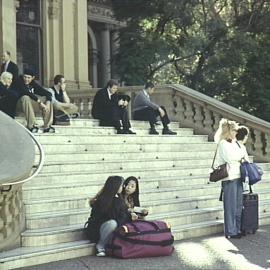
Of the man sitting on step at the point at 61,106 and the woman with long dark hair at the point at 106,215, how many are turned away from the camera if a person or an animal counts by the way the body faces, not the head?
0

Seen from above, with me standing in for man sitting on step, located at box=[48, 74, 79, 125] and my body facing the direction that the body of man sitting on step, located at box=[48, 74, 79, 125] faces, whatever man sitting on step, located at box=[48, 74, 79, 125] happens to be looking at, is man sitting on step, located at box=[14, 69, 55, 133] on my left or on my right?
on my right

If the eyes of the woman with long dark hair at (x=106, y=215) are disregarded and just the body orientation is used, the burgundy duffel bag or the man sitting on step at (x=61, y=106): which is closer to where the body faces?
the burgundy duffel bag

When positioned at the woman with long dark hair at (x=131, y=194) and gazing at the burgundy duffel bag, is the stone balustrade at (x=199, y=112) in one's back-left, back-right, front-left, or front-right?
back-left

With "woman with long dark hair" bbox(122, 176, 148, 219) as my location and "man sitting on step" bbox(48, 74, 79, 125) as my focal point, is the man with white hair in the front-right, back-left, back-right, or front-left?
front-left

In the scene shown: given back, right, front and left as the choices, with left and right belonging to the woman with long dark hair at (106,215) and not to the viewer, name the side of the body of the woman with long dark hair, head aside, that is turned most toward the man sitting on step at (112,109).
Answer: left

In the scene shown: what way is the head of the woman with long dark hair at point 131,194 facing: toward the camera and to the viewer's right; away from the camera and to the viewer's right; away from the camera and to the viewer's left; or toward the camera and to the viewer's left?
toward the camera and to the viewer's left

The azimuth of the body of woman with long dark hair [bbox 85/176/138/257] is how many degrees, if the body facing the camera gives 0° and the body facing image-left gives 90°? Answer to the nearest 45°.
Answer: approximately 270°

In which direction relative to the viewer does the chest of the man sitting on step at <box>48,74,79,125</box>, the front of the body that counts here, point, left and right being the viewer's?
facing the viewer and to the right of the viewer
